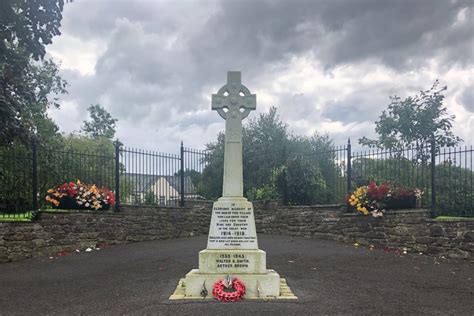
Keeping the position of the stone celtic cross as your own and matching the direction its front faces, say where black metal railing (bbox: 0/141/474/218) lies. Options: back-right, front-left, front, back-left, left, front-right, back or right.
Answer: back

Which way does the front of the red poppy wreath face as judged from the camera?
facing the viewer

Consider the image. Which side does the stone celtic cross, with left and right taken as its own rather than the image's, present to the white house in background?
back

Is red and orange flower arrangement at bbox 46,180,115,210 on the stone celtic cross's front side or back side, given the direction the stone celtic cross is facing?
on the back side

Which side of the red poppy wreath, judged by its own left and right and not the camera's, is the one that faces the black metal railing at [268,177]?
back

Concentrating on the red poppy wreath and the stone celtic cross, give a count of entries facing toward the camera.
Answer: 2

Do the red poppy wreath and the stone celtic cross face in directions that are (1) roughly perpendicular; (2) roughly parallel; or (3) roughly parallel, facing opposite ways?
roughly parallel

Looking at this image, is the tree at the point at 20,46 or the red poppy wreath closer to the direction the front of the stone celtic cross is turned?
the red poppy wreath

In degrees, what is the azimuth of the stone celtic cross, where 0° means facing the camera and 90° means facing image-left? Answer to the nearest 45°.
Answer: approximately 0°
